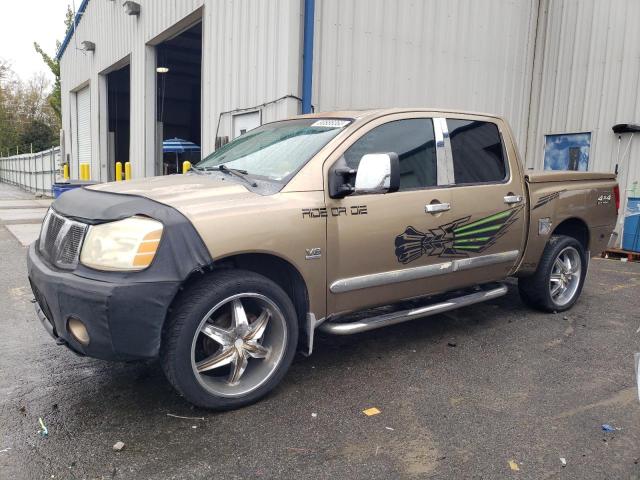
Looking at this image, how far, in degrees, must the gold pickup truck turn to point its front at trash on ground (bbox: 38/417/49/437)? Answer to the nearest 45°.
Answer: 0° — it already faces it

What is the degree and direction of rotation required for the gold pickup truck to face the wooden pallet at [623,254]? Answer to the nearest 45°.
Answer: approximately 180°

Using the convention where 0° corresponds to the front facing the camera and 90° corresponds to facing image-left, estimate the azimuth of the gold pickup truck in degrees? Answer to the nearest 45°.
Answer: approximately 45°

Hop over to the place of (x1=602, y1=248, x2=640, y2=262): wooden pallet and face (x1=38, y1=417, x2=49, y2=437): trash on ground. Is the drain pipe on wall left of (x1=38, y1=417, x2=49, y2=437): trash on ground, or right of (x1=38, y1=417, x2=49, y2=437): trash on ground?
right

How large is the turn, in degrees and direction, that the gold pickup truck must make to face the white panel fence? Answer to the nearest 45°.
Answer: approximately 90° to its right

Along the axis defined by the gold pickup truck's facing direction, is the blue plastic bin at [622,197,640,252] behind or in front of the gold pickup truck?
behind

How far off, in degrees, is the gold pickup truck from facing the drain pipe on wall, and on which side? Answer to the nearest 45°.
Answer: approximately 135° to its right
